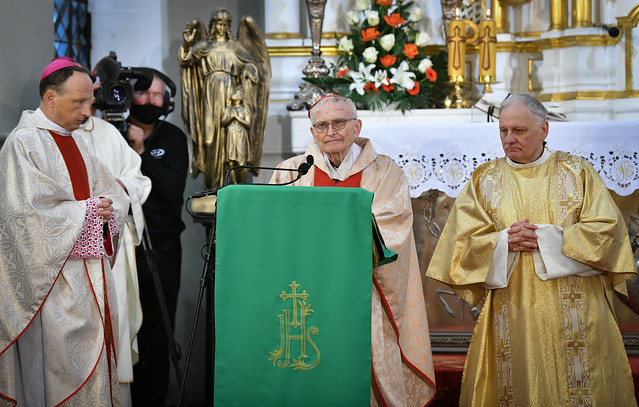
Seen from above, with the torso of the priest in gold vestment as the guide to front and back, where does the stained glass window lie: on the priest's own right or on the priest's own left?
on the priest's own right

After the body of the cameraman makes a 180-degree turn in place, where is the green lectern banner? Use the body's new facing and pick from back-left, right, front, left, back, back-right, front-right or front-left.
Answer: back-right

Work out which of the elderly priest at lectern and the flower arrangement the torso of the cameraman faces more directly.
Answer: the elderly priest at lectern

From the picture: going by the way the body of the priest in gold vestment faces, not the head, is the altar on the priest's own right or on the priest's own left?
on the priest's own right

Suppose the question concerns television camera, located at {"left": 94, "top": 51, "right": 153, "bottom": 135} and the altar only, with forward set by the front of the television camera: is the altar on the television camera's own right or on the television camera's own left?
on the television camera's own left

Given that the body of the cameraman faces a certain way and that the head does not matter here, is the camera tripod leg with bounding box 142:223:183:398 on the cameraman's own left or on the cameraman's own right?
on the cameraman's own left

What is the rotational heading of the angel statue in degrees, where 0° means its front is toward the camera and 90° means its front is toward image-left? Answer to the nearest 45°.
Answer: approximately 0°
